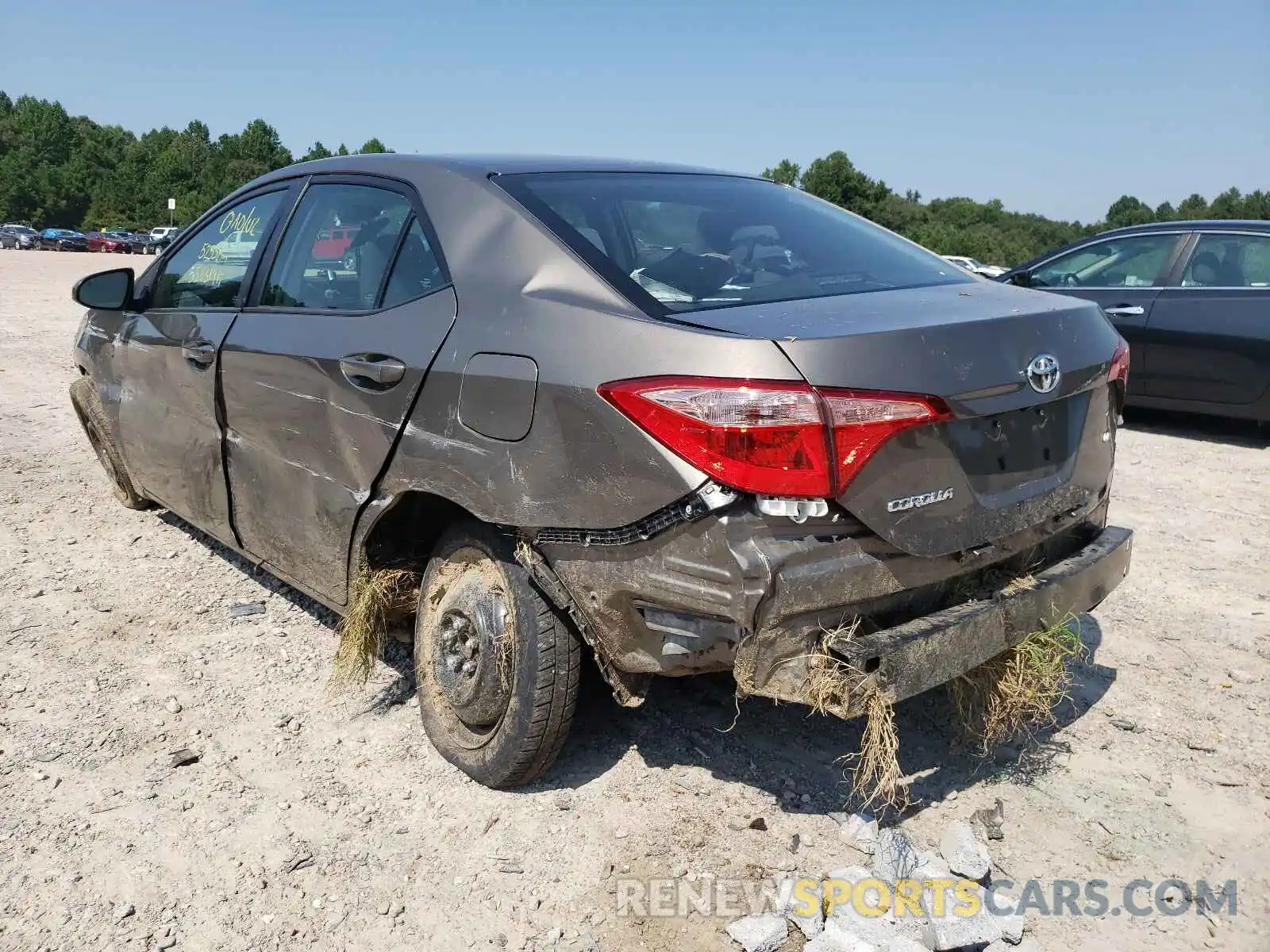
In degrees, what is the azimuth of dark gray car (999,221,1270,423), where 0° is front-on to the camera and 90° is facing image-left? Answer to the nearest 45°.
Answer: approximately 90°

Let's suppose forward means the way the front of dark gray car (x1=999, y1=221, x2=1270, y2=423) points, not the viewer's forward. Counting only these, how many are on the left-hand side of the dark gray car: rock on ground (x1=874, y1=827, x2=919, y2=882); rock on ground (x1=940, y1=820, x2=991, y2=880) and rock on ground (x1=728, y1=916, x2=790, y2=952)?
3

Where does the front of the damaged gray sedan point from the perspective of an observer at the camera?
facing away from the viewer and to the left of the viewer

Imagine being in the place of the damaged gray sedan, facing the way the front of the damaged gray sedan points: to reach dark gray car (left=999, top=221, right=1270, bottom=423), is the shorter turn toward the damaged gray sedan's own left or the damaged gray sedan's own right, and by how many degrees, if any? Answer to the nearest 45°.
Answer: approximately 90° to the damaged gray sedan's own right

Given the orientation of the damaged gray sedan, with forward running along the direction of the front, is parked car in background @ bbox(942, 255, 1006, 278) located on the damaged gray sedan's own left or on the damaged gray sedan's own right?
on the damaged gray sedan's own right

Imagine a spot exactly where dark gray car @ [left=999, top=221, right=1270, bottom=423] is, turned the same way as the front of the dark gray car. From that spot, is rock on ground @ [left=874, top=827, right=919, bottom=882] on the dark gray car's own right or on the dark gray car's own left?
on the dark gray car's own left
